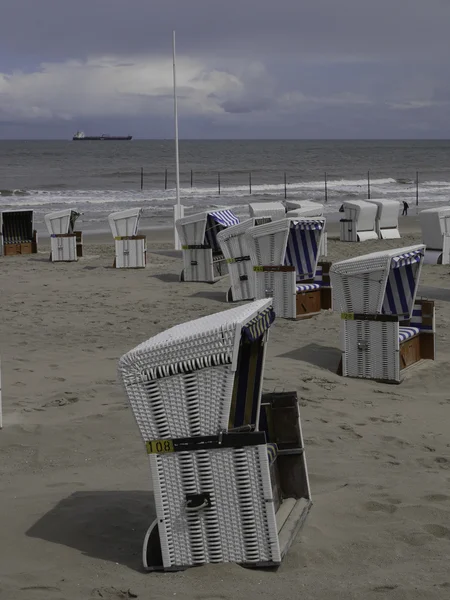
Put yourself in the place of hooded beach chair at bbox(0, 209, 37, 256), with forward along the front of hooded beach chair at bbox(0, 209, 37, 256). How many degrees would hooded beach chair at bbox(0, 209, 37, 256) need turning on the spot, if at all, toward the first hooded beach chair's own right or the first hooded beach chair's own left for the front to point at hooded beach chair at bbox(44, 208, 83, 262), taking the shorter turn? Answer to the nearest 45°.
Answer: approximately 45° to the first hooded beach chair's own left

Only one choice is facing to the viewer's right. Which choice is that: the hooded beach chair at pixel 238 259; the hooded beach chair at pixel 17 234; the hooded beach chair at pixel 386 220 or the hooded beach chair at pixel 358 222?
the hooded beach chair at pixel 238 259

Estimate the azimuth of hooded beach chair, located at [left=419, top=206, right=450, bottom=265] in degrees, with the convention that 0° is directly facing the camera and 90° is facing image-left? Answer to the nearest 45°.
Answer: approximately 225°

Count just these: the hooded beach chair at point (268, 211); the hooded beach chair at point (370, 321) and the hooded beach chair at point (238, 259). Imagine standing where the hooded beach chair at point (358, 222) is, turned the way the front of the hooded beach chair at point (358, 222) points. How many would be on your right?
0

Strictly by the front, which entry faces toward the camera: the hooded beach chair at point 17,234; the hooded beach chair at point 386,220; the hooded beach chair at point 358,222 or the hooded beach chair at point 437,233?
the hooded beach chair at point 17,234

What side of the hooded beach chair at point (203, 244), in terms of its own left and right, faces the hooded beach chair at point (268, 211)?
left

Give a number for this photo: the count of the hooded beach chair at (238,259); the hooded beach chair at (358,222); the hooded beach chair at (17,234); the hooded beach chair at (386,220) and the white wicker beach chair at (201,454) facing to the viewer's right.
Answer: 2

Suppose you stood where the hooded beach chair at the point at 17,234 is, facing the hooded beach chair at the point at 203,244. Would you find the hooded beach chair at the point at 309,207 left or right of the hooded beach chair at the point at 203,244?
left

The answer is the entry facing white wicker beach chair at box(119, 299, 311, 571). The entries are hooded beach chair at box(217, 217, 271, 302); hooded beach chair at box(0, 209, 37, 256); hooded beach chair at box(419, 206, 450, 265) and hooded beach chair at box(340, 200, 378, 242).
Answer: hooded beach chair at box(0, 209, 37, 256)

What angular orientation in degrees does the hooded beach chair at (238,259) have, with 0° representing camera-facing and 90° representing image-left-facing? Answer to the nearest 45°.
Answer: approximately 270°

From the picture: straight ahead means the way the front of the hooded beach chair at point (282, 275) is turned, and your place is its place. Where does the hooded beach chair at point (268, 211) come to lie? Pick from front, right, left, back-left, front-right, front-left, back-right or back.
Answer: back-left

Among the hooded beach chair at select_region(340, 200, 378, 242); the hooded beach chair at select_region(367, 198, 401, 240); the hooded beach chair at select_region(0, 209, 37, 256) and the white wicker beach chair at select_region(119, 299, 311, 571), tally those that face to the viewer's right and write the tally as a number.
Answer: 1

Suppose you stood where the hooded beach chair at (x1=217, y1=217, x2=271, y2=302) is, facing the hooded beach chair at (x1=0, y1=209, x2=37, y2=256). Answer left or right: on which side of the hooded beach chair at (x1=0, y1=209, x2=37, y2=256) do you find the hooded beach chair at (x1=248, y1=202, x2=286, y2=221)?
right

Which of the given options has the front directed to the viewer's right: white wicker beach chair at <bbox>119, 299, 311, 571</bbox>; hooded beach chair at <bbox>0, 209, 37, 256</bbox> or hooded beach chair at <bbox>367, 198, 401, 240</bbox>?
the white wicker beach chair

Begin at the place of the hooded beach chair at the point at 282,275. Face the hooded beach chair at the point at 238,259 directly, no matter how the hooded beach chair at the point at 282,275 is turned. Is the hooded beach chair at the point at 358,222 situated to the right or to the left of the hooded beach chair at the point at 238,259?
right

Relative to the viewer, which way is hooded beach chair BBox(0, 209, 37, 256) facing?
toward the camera

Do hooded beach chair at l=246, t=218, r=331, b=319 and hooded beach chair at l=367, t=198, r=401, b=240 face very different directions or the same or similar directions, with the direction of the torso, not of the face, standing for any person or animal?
very different directions

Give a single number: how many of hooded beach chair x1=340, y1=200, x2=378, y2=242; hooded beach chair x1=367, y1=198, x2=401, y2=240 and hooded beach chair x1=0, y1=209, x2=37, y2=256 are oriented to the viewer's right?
0

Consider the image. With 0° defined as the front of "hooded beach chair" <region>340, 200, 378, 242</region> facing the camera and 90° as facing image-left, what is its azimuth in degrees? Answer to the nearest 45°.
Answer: approximately 135°

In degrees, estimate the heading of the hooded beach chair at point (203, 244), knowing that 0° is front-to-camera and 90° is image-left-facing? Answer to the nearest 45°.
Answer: approximately 315°

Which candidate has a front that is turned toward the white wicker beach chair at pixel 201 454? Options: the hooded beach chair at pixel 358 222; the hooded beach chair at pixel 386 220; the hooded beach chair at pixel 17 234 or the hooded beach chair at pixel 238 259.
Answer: the hooded beach chair at pixel 17 234
